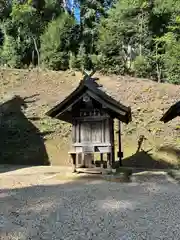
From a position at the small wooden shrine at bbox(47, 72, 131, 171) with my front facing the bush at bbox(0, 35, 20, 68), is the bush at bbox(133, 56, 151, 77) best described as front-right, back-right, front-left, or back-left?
front-right

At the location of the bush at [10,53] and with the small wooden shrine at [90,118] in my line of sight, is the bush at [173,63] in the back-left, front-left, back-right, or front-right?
front-left

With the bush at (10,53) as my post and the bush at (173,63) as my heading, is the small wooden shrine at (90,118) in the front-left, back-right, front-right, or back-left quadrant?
front-right

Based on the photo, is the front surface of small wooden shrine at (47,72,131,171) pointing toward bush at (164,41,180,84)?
no

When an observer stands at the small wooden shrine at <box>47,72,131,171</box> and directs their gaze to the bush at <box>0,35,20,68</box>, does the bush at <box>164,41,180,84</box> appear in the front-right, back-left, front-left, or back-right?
front-right

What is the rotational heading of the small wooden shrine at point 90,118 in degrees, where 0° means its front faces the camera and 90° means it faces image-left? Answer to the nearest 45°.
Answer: approximately 0°

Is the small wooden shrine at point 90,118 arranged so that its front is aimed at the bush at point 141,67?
no

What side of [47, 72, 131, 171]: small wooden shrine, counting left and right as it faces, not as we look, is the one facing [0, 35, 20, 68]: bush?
back

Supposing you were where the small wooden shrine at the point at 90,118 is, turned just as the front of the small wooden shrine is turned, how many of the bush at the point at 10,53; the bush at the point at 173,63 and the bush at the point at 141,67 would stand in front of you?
0
